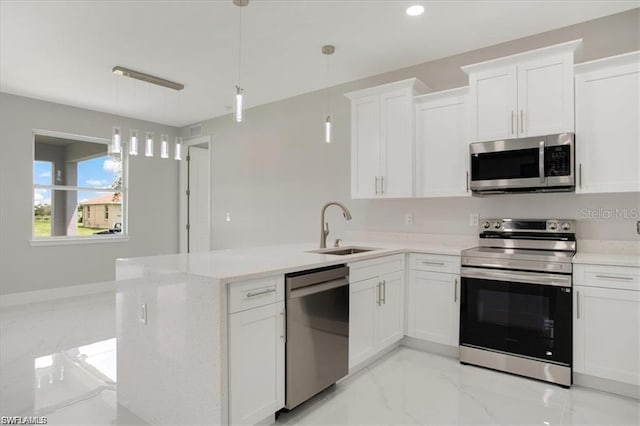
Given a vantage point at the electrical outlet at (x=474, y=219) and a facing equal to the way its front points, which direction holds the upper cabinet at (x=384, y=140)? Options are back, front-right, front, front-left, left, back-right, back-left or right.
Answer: right

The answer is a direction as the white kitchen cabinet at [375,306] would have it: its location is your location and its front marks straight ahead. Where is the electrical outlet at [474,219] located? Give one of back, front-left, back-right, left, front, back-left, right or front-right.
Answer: left

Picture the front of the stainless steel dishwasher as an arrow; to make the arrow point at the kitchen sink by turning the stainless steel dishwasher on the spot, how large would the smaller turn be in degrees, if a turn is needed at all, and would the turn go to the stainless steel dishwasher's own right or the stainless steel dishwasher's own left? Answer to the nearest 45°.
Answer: approximately 135° to the stainless steel dishwasher's own left

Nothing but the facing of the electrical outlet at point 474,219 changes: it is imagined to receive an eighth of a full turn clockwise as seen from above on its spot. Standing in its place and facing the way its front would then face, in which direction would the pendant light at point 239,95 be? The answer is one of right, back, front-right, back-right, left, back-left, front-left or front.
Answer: front

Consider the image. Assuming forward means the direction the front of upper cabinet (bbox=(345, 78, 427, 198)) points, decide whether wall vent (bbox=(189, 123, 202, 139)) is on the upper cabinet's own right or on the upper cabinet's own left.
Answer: on the upper cabinet's own right

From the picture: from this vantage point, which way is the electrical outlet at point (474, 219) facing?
toward the camera

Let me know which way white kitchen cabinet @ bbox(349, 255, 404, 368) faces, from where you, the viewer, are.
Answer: facing the viewer and to the right of the viewer

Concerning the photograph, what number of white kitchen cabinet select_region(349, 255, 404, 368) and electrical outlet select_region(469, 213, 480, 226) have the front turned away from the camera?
0

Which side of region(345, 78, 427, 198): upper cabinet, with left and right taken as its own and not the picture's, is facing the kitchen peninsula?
front

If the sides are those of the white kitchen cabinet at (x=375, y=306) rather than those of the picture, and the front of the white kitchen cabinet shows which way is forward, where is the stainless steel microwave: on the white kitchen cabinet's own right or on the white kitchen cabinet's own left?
on the white kitchen cabinet's own left

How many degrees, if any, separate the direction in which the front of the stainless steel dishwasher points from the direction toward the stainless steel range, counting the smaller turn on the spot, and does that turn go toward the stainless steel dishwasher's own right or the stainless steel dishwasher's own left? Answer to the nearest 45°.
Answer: approximately 45° to the stainless steel dishwasher's own left

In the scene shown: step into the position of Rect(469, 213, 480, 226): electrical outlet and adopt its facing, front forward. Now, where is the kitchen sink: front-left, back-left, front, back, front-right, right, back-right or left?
front-right

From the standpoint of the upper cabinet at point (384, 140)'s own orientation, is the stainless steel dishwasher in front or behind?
in front

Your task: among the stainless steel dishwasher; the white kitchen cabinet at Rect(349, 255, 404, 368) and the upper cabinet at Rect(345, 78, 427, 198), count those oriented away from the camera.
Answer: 0

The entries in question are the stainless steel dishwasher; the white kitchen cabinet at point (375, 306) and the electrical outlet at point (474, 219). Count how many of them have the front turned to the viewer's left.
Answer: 0
